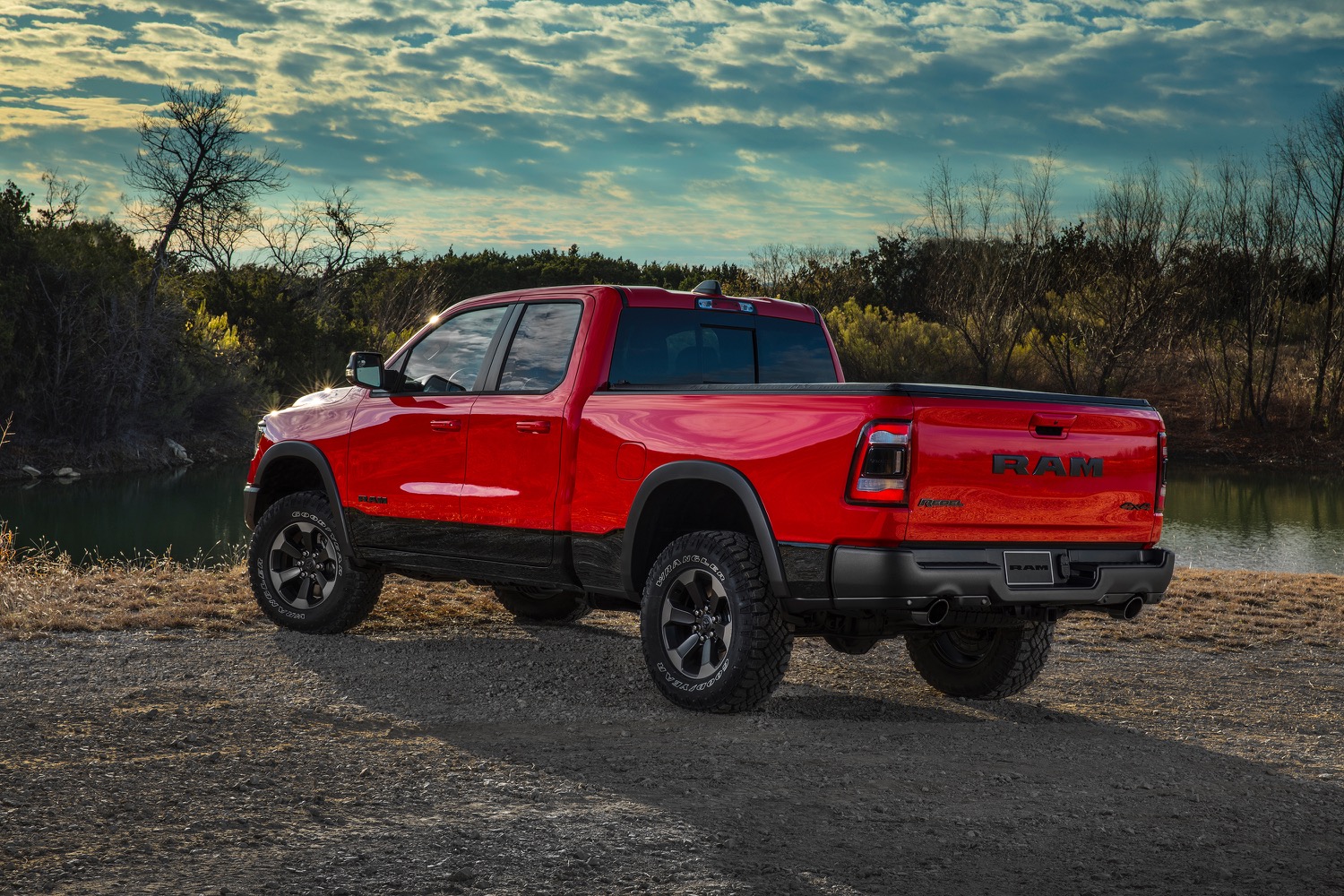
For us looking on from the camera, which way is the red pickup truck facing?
facing away from the viewer and to the left of the viewer
